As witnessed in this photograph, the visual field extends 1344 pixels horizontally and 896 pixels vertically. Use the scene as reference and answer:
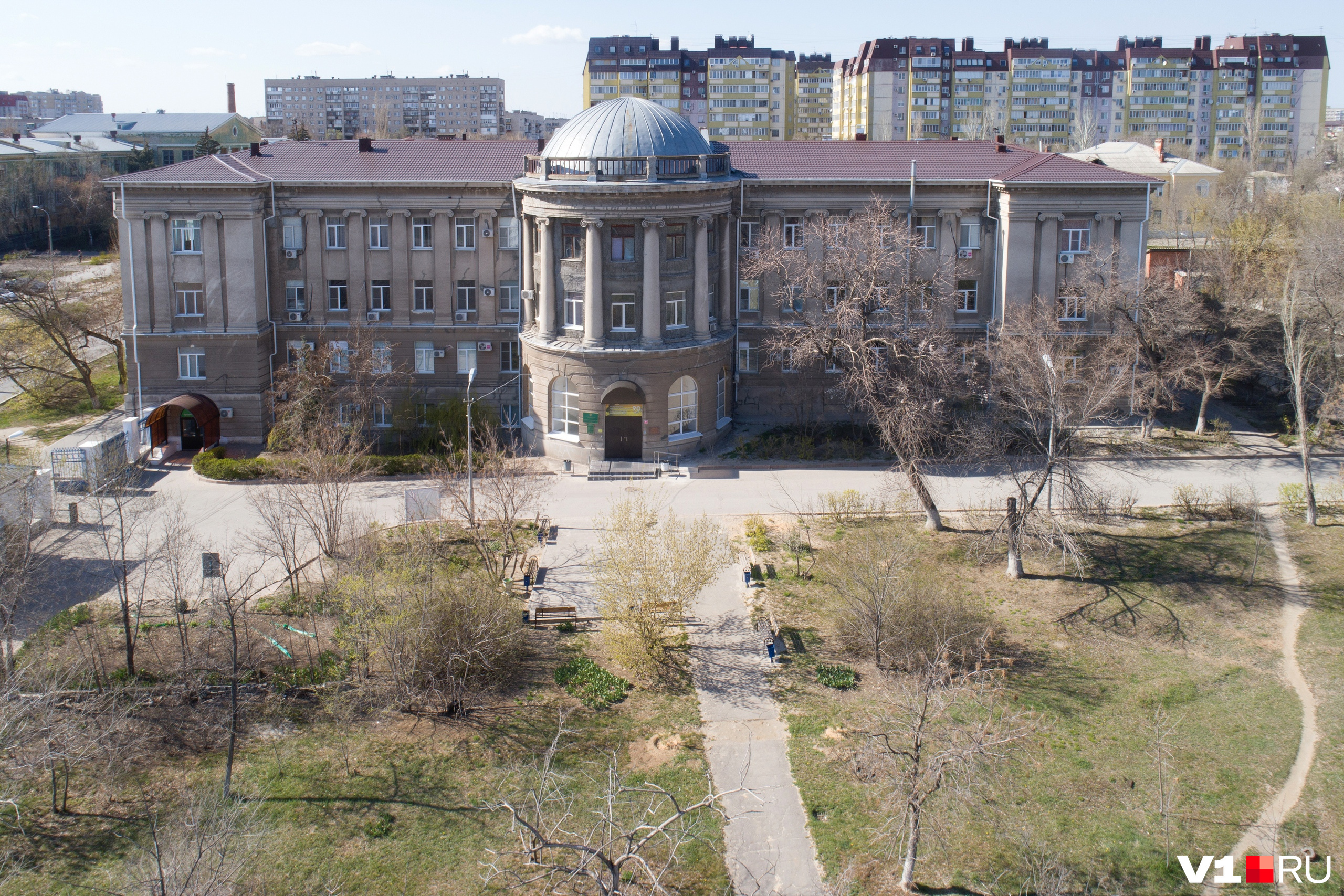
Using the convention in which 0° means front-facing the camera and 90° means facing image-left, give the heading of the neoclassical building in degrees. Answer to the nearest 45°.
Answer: approximately 0°

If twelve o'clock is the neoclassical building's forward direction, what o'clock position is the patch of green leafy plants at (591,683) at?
The patch of green leafy plants is roughly at 12 o'clock from the neoclassical building.

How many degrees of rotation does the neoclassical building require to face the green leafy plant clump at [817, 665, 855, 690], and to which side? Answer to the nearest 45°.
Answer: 0° — it already faces it
